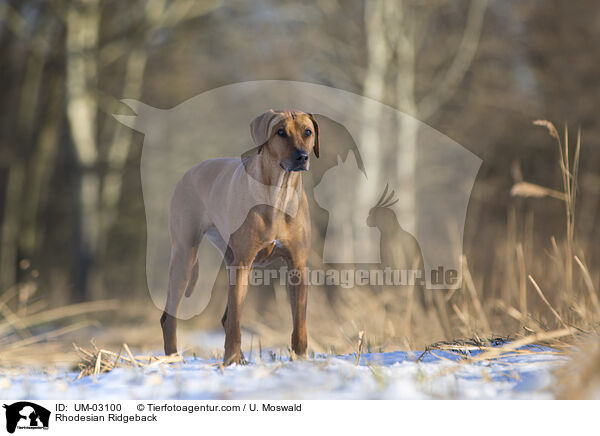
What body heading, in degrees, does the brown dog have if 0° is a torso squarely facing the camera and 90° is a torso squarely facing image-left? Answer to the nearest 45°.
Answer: approximately 315°

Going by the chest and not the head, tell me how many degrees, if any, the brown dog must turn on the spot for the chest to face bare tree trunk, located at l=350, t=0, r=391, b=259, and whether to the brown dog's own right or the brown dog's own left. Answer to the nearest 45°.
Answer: approximately 135° to the brown dog's own left

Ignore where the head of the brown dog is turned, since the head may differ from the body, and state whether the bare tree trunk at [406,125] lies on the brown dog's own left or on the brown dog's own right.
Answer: on the brown dog's own left

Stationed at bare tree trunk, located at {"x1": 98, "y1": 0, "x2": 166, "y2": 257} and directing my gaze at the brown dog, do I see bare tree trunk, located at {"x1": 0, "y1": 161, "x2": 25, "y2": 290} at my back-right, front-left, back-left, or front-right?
back-right

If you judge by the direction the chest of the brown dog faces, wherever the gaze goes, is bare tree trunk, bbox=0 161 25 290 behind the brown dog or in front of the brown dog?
behind

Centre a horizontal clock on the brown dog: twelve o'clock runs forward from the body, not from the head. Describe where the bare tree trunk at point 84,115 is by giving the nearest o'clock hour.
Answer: The bare tree trunk is roughly at 7 o'clock from the brown dog.

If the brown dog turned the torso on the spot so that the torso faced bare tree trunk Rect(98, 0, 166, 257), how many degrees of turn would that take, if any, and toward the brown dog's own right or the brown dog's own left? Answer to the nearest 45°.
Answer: approximately 135° to the brown dog's own left
